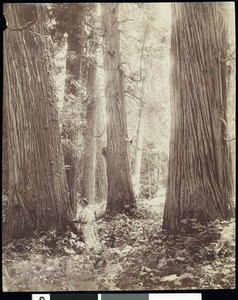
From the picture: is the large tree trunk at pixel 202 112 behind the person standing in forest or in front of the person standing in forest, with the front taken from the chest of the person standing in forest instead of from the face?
behind
